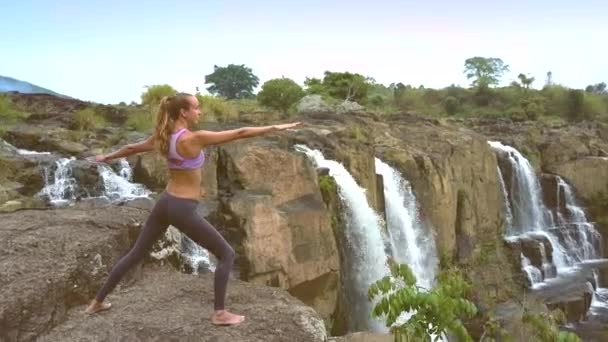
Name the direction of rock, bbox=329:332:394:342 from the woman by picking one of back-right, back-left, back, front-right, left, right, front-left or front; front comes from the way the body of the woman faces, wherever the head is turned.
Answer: front-right

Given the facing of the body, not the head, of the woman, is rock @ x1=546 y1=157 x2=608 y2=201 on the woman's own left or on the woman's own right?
on the woman's own left

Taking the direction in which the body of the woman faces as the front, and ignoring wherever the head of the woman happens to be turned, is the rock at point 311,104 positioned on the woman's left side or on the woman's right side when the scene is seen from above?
on the woman's left side

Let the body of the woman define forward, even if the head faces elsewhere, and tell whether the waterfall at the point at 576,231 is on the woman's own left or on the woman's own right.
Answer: on the woman's own left

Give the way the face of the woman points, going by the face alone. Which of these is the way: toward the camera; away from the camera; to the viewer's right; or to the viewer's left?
to the viewer's right

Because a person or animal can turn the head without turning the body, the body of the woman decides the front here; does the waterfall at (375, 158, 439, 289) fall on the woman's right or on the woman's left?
on the woman's left

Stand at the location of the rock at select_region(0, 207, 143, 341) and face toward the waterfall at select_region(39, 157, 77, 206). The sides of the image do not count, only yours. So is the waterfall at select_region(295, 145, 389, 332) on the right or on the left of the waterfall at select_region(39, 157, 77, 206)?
right

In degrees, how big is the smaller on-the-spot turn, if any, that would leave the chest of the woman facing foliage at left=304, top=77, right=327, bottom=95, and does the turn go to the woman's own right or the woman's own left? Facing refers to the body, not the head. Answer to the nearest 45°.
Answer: approximately 90° to the woman's own left
